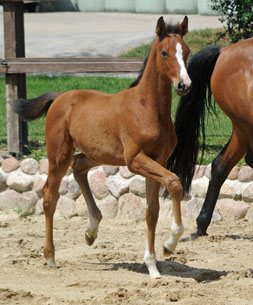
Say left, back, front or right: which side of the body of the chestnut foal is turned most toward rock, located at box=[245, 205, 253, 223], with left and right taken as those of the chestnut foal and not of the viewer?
left

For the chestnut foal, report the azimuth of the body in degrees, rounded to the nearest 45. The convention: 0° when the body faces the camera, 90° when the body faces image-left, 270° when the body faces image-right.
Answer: approximately 315°

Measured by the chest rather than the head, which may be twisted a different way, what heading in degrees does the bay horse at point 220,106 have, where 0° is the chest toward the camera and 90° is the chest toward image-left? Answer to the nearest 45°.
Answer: approximately 270°

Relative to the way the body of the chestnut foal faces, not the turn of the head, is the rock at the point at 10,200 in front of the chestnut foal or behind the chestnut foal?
behind

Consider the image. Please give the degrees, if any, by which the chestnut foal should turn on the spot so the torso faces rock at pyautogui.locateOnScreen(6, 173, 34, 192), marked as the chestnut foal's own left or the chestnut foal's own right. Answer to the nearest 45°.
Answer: approximately 180°

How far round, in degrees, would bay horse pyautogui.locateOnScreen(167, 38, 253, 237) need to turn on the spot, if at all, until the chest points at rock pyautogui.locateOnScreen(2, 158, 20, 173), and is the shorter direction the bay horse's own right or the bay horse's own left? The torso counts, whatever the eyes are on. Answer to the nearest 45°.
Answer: approximately 180°

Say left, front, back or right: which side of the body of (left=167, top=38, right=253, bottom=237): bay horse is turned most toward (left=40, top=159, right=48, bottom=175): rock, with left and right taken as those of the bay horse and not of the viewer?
back

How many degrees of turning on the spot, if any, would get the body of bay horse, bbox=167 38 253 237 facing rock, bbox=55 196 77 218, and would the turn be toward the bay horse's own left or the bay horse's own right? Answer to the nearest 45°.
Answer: approximately 180°
